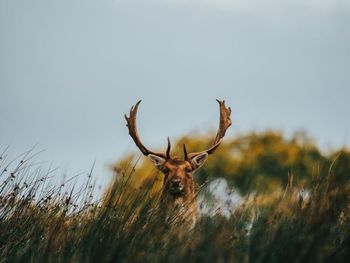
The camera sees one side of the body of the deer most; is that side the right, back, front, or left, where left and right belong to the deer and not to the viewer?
front
